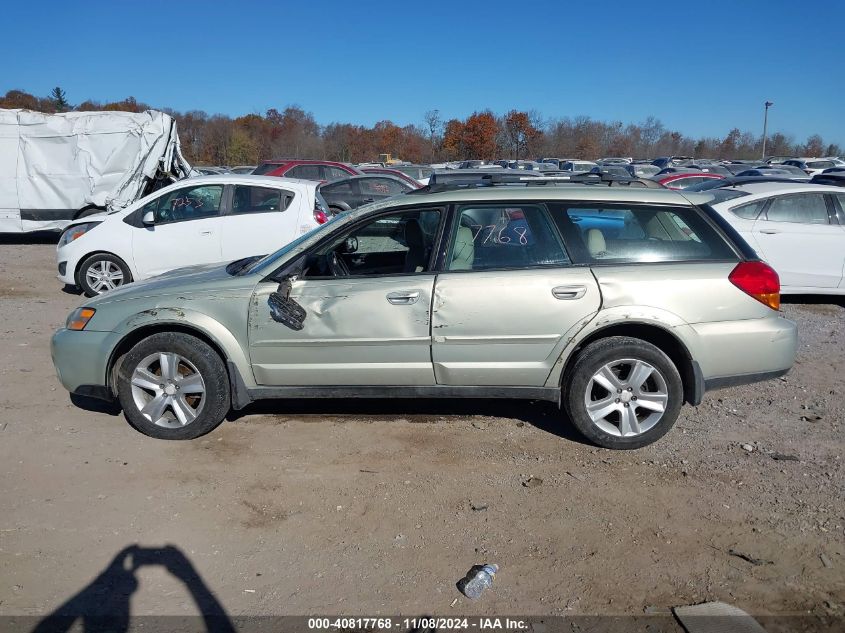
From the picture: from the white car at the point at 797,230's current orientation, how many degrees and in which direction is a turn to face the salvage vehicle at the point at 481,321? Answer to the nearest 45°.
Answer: approximately 90° to its right

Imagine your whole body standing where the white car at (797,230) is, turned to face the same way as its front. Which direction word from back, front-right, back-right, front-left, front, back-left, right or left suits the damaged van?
back

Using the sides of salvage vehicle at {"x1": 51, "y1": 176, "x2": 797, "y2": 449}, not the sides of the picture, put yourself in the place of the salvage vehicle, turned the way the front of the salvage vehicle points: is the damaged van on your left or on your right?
on your right

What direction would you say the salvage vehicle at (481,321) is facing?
to the viewer's left

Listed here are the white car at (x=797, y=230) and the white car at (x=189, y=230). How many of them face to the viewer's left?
1

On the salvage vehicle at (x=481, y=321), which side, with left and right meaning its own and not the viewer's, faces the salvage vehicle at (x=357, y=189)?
right

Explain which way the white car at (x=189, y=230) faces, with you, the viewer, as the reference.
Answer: facing to the left of the viewer

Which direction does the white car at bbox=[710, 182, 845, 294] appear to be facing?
to the viewer's right

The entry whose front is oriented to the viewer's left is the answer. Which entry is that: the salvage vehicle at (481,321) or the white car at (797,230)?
the salvage vehicle
